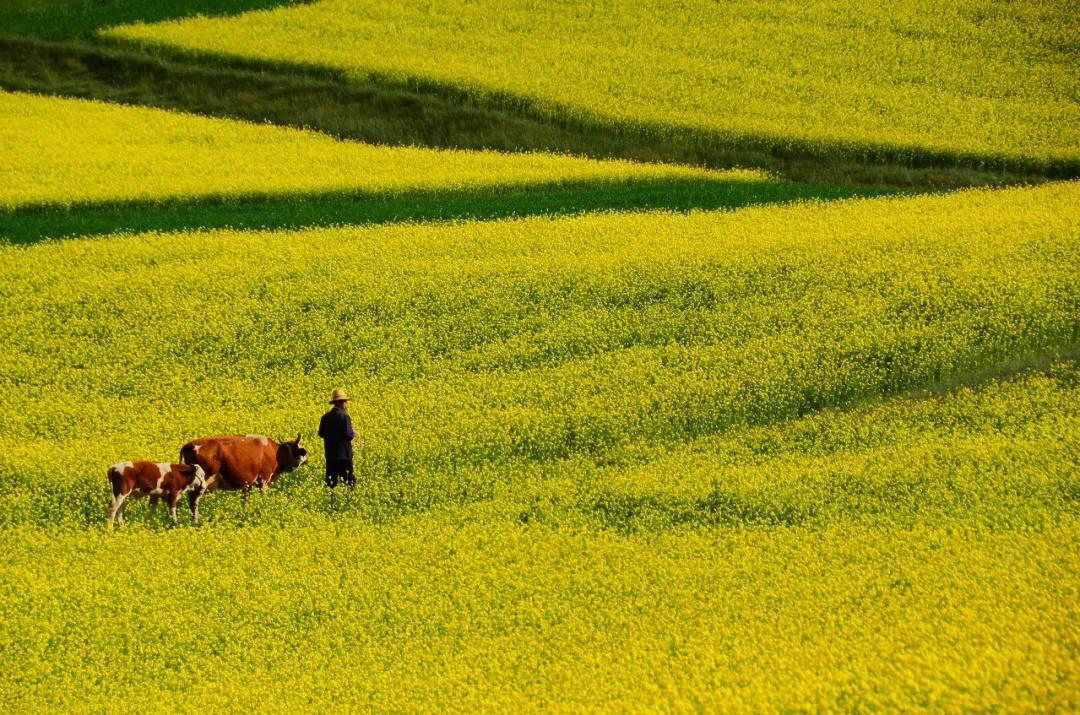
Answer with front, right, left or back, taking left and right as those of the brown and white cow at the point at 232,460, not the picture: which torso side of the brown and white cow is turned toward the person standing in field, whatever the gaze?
front

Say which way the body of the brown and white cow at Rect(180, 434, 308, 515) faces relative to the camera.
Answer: to the viewer's right

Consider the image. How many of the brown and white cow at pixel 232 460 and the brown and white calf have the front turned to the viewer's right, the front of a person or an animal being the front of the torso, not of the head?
2

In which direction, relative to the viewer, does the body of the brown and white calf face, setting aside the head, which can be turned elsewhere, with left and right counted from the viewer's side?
facing to the right of the viewer

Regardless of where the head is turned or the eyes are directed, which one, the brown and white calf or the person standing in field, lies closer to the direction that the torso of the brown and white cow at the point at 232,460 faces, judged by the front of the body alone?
the person standing in field

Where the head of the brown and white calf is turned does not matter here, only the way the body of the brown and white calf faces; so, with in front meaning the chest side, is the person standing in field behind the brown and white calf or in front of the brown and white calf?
in front
